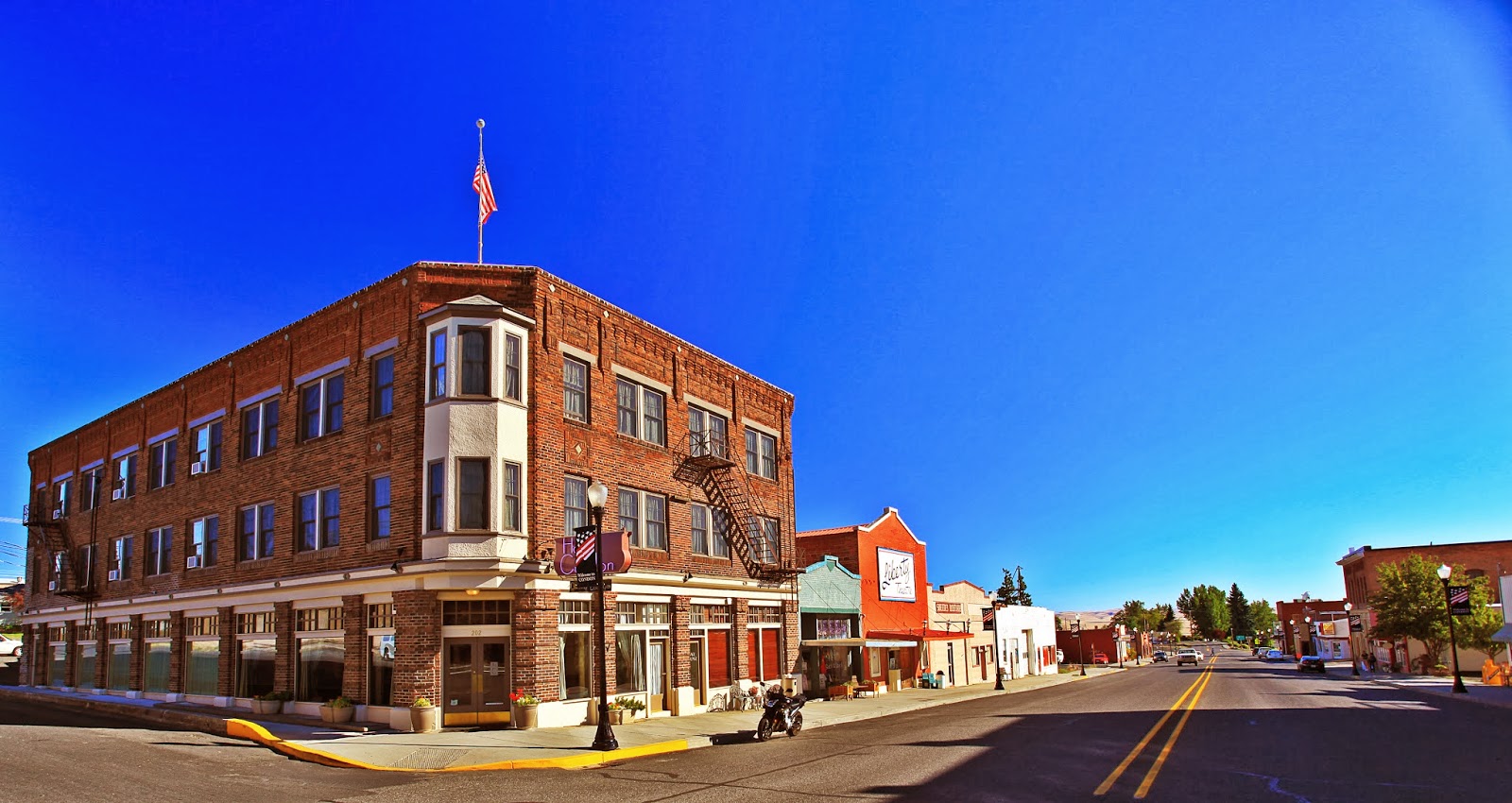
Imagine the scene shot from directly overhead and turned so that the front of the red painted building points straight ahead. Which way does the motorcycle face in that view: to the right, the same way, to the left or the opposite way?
to the right

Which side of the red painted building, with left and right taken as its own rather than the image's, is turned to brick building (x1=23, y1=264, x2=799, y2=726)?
right

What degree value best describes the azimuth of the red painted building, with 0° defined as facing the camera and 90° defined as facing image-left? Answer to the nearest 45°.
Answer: approximately 315°

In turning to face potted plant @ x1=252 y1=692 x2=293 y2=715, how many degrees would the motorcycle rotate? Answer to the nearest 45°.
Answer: approximately 45° to its right

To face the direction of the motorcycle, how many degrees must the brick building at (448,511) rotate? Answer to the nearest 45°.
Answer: approximately 45° to its left

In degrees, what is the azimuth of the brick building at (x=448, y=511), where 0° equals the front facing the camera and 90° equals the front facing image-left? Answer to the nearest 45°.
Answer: approximately 0°

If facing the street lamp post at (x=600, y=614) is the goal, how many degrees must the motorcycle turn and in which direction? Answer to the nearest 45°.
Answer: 0° — it already faces it
